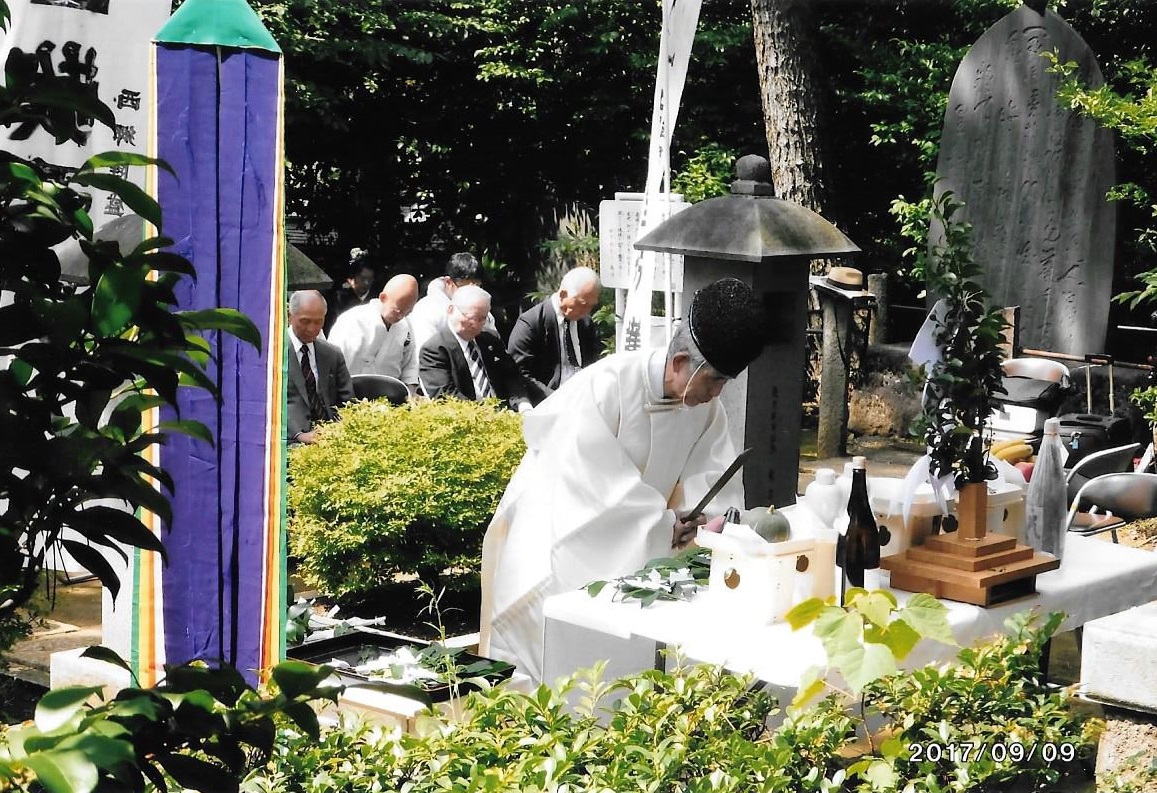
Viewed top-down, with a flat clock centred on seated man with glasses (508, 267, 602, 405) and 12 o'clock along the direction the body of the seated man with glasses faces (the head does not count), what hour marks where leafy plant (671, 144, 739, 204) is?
The leafy plant is roughly at 8 o'clock from the seated man with glasses.

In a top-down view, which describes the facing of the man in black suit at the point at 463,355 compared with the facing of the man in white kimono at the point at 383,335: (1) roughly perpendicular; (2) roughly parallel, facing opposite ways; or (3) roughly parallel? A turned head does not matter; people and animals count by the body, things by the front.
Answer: roughly parallel

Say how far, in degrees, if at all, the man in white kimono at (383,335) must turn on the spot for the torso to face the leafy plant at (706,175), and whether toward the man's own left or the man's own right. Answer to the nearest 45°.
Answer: approximately 90° to the man's own left

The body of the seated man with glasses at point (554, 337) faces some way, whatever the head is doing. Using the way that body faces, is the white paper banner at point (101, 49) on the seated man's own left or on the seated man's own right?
on the seated man's own right

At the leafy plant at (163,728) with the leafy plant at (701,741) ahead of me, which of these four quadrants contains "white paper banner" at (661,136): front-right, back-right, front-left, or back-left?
front-left

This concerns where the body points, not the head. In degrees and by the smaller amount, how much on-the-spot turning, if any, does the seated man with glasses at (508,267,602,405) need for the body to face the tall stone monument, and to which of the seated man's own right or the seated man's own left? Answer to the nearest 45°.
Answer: approximately 90° to the seated man's own left

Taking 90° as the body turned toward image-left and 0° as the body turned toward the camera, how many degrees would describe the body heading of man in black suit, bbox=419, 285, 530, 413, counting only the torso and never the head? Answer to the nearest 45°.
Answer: approximately 315°

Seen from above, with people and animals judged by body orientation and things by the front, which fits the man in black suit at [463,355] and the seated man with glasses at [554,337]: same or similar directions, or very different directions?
same or similar directions

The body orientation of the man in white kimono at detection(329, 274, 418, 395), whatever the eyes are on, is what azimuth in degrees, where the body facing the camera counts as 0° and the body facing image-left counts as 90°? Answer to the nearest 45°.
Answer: approximately 315°

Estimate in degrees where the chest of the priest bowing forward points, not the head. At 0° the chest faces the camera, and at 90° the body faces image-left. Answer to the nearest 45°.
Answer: approximately 315°

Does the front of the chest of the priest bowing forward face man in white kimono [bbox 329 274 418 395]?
no

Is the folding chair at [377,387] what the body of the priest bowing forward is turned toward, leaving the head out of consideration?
no

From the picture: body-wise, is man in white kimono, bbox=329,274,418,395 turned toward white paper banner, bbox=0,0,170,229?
no

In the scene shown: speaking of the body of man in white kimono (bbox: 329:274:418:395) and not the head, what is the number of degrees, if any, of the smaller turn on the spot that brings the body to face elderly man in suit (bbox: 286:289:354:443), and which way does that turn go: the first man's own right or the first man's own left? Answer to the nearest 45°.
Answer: approximately 45° to the first man's own right

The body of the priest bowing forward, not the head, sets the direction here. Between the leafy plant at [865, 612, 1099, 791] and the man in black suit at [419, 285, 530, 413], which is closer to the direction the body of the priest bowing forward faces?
the leafy plant

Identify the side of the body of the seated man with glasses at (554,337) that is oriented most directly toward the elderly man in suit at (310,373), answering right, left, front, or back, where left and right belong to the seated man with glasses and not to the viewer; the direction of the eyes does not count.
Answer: right

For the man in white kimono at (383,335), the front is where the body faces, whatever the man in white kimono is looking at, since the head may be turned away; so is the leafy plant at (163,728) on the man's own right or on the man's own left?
on the man's own right
